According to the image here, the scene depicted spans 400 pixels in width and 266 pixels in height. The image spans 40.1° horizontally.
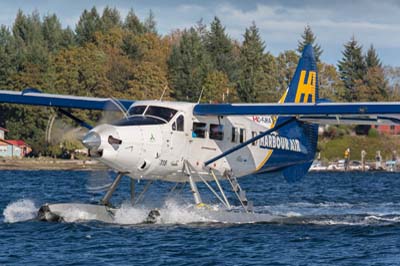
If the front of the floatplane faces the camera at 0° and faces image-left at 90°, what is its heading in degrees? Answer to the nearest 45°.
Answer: approximately 45°
